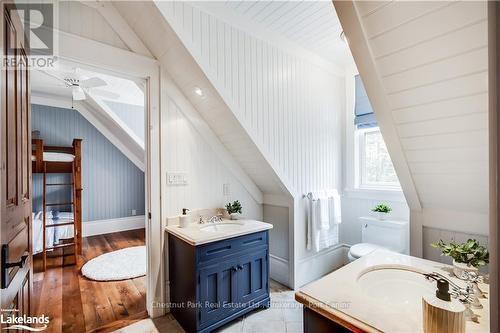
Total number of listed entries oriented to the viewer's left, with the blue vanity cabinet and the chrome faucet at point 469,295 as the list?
1

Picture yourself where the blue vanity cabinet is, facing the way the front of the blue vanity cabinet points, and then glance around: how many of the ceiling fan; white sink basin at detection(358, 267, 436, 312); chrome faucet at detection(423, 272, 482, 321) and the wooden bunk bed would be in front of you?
2

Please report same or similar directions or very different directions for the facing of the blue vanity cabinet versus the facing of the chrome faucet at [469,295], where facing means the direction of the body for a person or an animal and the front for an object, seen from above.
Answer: very different directions

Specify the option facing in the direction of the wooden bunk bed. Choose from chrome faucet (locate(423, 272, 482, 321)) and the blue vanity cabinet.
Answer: the chrome faucet

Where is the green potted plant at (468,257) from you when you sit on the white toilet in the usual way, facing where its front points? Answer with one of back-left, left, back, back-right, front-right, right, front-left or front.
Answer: front-left

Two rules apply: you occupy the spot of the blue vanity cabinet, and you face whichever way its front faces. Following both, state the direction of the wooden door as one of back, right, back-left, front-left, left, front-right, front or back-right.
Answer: right

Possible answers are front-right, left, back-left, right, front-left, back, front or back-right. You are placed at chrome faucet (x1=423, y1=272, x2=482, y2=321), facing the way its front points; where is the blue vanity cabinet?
front

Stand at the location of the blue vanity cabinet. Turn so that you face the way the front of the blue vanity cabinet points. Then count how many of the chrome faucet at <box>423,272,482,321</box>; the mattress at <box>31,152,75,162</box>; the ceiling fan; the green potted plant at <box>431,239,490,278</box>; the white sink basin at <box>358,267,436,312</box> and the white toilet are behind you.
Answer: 2

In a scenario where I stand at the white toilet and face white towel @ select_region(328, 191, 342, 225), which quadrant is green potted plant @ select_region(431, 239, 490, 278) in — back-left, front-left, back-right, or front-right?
back-left

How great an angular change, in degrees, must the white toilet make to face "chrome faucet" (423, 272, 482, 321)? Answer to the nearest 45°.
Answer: approximately 45° to its left

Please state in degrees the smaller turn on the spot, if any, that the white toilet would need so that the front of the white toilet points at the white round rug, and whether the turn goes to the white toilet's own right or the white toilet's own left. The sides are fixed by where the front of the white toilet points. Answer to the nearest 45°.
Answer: approximately 45° to the white toilet's own right

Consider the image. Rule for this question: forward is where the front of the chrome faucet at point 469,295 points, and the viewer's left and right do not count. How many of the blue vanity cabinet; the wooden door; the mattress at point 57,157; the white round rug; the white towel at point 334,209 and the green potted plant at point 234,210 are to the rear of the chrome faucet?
0

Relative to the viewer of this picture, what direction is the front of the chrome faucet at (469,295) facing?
facing to the left of the viewer

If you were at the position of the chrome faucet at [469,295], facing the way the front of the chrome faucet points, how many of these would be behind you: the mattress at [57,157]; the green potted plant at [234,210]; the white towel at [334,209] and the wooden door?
0

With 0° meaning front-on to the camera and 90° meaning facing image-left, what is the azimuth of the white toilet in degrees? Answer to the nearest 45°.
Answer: approximately 45°

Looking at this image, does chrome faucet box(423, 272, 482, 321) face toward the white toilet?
no
